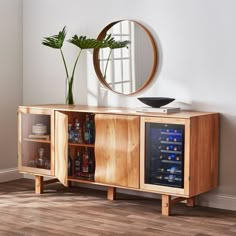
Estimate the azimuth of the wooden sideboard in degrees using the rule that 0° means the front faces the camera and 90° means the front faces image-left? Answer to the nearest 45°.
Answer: approximately 45°
